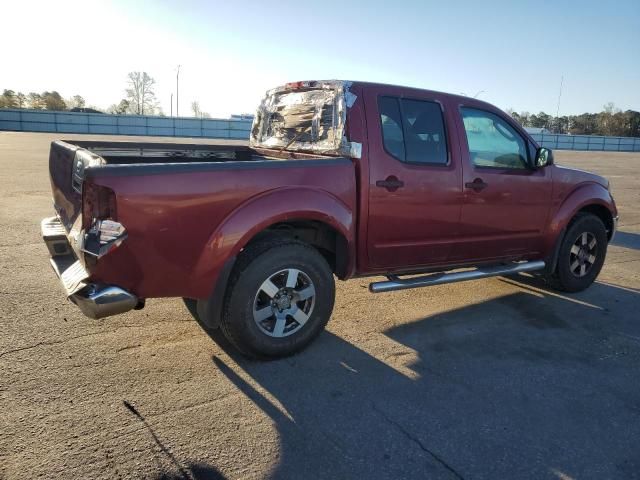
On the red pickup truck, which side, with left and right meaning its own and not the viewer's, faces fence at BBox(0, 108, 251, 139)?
left

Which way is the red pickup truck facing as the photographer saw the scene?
facing away from the viewer and to the right of the viewer
